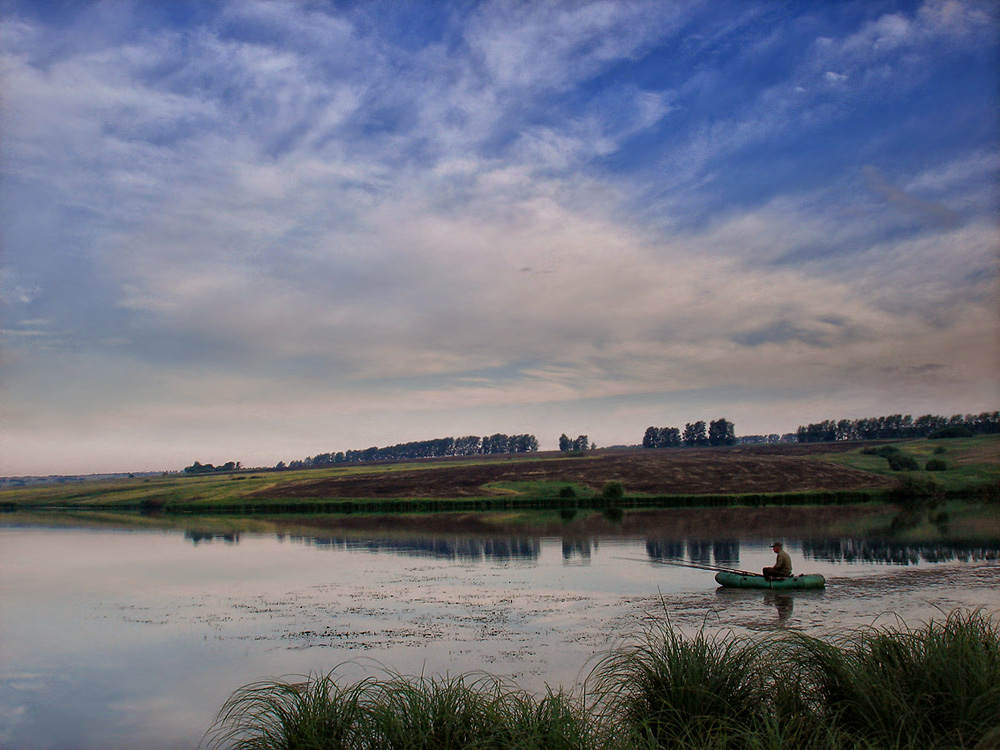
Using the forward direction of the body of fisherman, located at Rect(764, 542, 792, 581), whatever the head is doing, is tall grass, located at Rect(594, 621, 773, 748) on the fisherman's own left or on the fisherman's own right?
on the fisherman's own left

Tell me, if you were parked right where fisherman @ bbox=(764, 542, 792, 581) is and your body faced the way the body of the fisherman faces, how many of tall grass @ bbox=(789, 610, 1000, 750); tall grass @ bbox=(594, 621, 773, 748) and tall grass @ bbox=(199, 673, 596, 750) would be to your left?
3

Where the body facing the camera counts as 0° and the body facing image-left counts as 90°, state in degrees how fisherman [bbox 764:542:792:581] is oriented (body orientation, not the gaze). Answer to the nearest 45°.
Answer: approximately 90°

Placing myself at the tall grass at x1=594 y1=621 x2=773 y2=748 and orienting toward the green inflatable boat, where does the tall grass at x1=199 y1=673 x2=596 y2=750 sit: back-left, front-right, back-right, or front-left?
back-left

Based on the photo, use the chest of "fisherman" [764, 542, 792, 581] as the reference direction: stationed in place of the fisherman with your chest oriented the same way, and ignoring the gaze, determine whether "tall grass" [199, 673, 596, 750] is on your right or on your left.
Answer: on your left

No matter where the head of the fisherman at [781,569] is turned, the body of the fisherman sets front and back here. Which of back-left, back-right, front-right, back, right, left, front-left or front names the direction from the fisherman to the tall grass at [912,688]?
left
